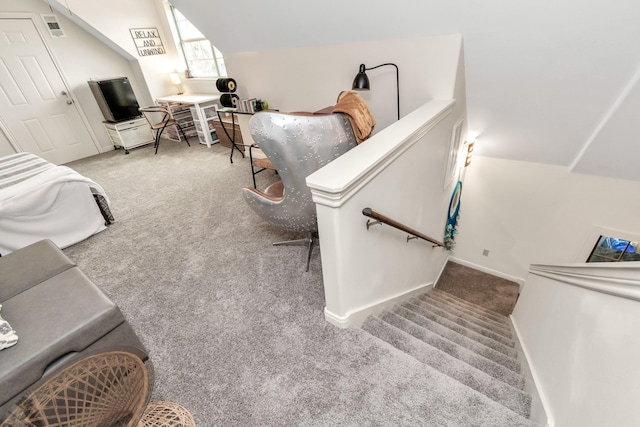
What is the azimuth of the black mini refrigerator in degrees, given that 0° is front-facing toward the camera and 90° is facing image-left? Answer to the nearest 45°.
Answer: approximately 315°

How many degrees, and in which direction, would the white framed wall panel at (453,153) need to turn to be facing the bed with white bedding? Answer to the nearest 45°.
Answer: approximately 135° to its right

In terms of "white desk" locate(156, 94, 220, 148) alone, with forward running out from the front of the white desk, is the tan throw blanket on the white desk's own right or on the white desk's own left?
on the white desk's own left

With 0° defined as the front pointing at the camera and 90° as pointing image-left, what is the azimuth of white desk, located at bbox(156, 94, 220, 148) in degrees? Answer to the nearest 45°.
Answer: approximately 45°

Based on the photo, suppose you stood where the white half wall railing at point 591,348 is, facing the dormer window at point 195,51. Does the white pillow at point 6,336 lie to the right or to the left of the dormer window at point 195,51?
left

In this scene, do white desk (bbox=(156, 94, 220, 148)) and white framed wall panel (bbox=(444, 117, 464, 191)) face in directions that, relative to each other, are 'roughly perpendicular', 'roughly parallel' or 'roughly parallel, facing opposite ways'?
roughly perpendicular

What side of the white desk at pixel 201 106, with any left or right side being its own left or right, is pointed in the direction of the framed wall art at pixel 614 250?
left

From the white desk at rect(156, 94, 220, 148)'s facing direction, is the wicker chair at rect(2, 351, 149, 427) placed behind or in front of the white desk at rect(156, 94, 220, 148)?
in front

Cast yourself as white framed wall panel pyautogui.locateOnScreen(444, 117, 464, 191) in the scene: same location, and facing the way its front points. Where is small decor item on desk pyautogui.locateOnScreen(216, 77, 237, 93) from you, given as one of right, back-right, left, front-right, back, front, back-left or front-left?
back

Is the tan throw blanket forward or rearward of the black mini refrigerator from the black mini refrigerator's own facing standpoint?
forward

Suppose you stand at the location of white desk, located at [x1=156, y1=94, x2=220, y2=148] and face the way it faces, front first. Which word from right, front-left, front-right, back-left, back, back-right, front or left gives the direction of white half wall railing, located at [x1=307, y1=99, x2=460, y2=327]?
front-left

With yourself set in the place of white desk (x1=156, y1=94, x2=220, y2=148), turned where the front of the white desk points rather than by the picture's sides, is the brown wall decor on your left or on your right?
on your left

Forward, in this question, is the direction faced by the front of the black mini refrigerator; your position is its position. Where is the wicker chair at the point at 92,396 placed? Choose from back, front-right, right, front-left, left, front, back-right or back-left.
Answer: front-right

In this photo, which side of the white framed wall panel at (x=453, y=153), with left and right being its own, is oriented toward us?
right
